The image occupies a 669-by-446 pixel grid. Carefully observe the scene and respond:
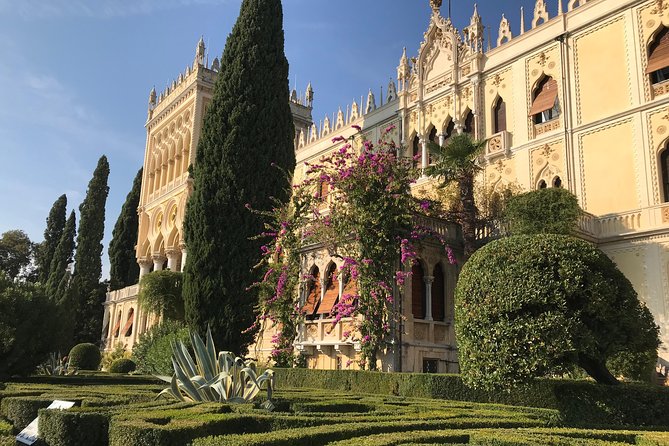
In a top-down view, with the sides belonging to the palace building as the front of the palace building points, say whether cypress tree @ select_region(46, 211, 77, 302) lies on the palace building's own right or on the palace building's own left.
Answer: on the palace building's own right

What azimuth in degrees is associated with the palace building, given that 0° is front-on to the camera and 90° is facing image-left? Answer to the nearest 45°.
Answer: approximately 45°

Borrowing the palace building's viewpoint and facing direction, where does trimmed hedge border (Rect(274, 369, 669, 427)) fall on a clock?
The trimmed hedge border is roughly at 11 o'clock from the palace building.

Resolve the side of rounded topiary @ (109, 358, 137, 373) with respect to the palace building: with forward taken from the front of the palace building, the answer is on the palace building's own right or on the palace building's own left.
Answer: on the palace building's own right

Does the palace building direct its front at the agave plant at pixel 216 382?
yes

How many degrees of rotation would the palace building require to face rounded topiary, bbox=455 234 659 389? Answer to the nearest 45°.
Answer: approximately 45° to its left

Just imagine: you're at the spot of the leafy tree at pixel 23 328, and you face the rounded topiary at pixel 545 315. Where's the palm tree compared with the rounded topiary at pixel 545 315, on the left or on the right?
left

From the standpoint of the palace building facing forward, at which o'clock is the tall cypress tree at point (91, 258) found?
The tall cypress tree is roughly at 3 o'clock from the palace building.

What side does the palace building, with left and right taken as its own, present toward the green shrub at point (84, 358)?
right
